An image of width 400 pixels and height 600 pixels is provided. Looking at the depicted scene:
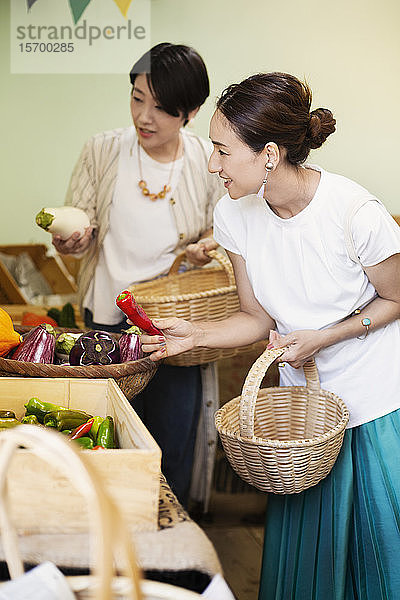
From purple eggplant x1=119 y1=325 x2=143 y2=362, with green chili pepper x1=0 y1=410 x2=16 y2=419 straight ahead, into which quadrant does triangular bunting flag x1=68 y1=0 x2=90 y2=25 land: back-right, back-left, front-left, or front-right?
back-right

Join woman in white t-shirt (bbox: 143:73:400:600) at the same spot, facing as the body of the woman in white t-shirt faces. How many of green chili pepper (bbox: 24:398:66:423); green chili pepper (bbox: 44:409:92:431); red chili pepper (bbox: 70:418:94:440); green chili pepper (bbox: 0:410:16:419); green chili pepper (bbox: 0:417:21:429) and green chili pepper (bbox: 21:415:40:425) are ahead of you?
6

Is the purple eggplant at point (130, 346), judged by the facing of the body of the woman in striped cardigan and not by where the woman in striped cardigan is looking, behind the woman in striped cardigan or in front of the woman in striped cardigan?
in front

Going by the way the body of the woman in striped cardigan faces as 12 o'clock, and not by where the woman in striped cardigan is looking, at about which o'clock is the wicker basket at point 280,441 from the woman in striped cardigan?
The wicker basket is roughly at 10 o'clock from the woman in striped cardigan.

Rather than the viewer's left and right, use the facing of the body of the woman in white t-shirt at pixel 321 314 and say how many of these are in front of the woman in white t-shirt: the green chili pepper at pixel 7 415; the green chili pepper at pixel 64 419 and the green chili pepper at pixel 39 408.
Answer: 3

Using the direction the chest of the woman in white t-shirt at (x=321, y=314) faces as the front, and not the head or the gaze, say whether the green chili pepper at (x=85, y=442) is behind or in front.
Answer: in front

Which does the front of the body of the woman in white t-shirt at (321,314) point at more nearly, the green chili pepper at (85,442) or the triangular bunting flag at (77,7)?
the green chili pepper

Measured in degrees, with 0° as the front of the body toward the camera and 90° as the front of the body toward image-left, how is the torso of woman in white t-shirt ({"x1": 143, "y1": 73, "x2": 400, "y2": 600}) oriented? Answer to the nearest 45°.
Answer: approximately 45°

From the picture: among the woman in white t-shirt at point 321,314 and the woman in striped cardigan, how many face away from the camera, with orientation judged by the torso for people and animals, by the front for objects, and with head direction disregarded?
0

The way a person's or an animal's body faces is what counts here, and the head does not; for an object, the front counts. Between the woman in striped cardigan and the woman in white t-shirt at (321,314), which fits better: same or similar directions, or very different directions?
same or similar directions
